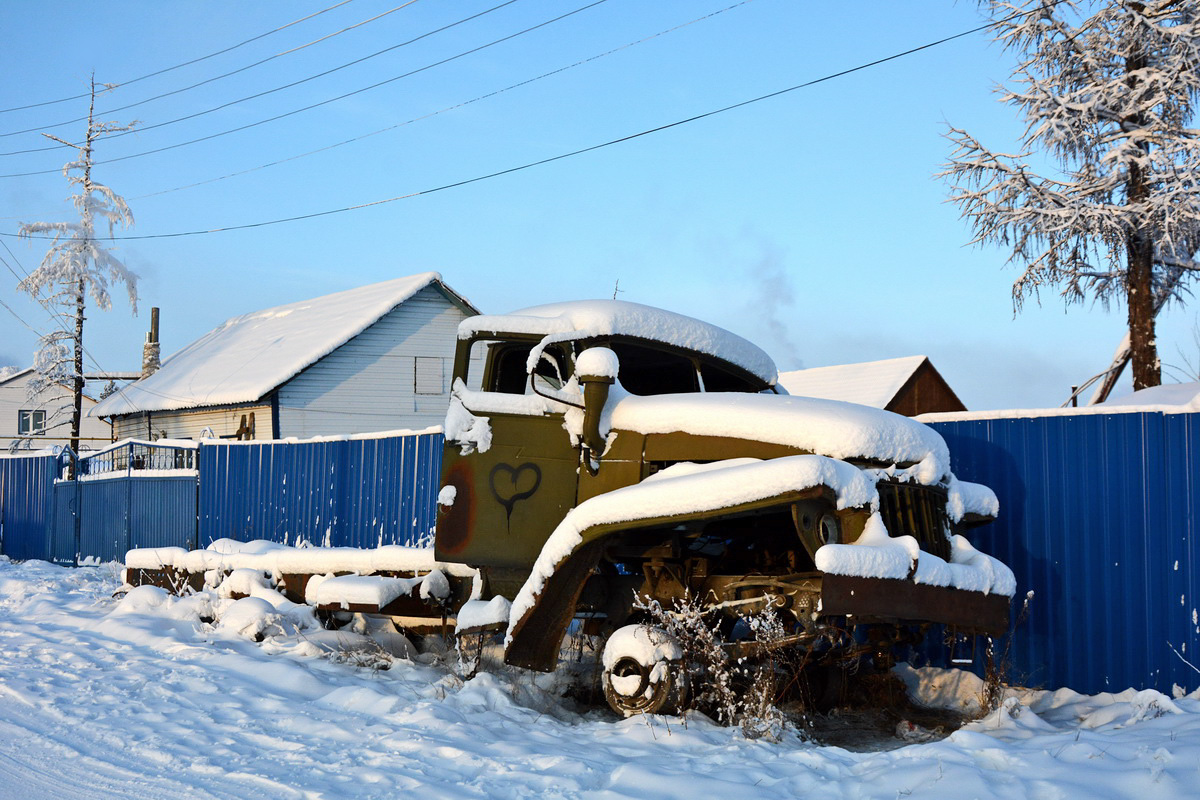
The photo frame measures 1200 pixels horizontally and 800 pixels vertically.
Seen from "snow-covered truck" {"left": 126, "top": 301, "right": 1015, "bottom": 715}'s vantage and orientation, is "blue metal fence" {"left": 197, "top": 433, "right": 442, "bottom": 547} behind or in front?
behind

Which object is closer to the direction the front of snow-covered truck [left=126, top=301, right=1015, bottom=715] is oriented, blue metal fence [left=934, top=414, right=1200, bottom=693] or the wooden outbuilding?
the blue metal fence

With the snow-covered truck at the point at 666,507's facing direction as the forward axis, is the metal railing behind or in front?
behind

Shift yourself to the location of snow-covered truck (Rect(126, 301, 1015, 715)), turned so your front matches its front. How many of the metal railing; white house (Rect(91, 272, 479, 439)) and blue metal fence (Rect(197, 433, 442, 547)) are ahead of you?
0

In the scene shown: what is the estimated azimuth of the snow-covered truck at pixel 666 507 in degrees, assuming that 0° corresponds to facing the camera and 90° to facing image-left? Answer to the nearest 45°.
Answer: approximately 315°

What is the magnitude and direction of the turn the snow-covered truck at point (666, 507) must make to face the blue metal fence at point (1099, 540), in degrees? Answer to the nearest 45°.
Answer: approximately 45° to its left

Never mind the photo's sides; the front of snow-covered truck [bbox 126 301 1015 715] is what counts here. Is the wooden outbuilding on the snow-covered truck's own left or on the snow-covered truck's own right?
on the snow-covered truck's own left

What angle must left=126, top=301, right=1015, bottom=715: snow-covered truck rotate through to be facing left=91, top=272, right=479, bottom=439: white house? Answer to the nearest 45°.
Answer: approximately 135° to its left
